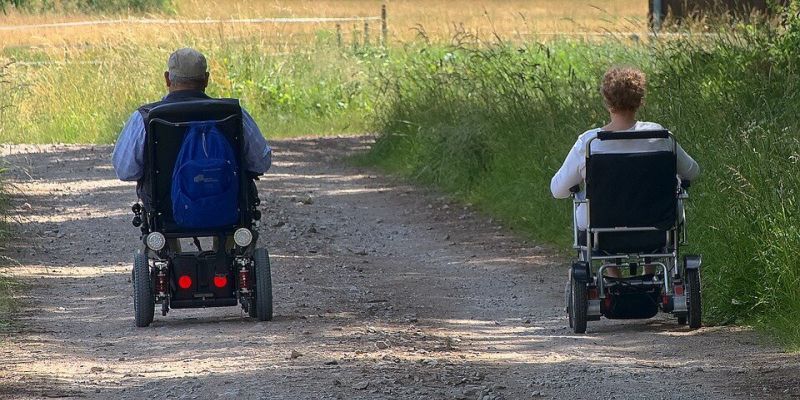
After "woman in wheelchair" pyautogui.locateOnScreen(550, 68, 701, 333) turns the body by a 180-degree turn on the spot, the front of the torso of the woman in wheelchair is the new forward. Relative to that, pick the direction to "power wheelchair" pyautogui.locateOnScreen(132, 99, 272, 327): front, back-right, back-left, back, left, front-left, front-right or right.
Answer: right

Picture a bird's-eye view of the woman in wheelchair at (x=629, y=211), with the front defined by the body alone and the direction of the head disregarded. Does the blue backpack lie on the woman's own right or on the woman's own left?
on the woman's own left

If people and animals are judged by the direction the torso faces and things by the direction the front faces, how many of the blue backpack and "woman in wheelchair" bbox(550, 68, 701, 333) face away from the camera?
1

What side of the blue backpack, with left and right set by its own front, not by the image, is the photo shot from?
front

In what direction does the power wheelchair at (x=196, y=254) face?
away from the camera

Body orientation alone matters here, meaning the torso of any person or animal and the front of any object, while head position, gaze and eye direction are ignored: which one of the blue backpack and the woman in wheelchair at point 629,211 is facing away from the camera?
the woman in wheelchair

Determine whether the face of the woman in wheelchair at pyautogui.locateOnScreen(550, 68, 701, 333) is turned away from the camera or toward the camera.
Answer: away from the camera

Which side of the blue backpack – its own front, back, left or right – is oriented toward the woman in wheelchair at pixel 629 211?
left

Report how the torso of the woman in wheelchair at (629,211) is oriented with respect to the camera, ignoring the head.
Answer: away from the camera

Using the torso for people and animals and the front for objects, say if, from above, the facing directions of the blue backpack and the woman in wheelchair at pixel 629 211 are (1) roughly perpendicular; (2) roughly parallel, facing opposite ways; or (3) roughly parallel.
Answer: roughly parallel, facing opposite ways
